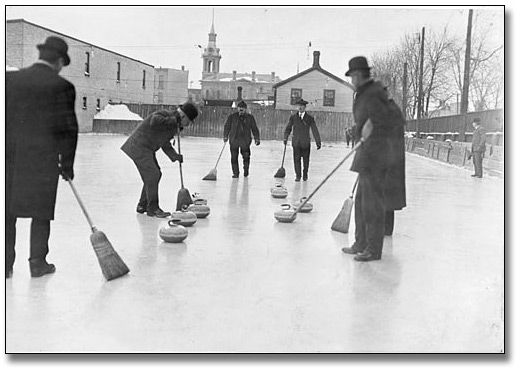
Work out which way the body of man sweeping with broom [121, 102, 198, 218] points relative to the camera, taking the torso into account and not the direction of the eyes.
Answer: to the viewer's right

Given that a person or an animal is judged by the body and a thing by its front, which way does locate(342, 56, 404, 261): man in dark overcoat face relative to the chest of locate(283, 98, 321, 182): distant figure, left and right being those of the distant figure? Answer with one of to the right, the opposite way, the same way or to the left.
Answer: to the right

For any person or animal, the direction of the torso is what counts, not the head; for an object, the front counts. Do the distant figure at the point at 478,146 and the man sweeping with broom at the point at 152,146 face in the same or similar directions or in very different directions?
very different directions

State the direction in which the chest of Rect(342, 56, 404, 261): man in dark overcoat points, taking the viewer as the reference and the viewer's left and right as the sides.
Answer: facing to the left of the viewer

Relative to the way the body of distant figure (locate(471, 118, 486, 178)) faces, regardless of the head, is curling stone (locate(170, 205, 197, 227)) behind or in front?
in front

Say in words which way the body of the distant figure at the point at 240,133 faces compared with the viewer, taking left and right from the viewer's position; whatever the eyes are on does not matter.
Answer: facing the viewer

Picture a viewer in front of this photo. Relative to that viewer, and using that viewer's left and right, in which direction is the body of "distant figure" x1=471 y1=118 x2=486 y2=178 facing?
facing to the left of the viewer

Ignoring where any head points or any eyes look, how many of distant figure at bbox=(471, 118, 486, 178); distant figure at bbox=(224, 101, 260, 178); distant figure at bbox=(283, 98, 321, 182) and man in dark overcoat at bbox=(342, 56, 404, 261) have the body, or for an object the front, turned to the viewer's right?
0

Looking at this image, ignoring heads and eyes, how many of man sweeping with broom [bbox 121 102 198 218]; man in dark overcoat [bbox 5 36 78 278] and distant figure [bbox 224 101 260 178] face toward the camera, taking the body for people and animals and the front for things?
1

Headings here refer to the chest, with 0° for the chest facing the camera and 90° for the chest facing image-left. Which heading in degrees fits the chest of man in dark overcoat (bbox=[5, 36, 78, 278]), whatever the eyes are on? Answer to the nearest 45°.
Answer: approximately 225°
